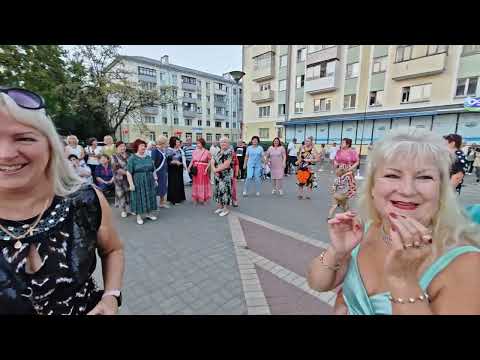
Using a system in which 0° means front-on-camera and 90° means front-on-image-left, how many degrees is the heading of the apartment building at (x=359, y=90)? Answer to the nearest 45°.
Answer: approximately 45°

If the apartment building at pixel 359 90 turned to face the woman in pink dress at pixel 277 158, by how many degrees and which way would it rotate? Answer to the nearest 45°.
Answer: approximately 45° to its left

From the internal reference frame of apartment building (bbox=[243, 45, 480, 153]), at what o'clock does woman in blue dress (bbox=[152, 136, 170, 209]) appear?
The woman in blue dress is roughly at 11 o'clock from the apartment building.

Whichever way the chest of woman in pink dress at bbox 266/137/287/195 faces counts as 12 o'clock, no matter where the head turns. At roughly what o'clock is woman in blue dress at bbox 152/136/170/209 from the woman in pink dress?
The woman in blue dress is roughly at 2 o'clock from the woman in pink dress.

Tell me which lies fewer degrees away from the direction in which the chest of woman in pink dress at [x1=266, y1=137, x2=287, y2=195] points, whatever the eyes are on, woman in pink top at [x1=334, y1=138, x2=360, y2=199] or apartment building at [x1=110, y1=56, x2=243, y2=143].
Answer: the woman in pink top

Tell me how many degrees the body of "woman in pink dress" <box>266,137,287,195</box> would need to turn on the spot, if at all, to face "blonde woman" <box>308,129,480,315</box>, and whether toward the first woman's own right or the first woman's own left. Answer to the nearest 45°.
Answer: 0° — they already face them
